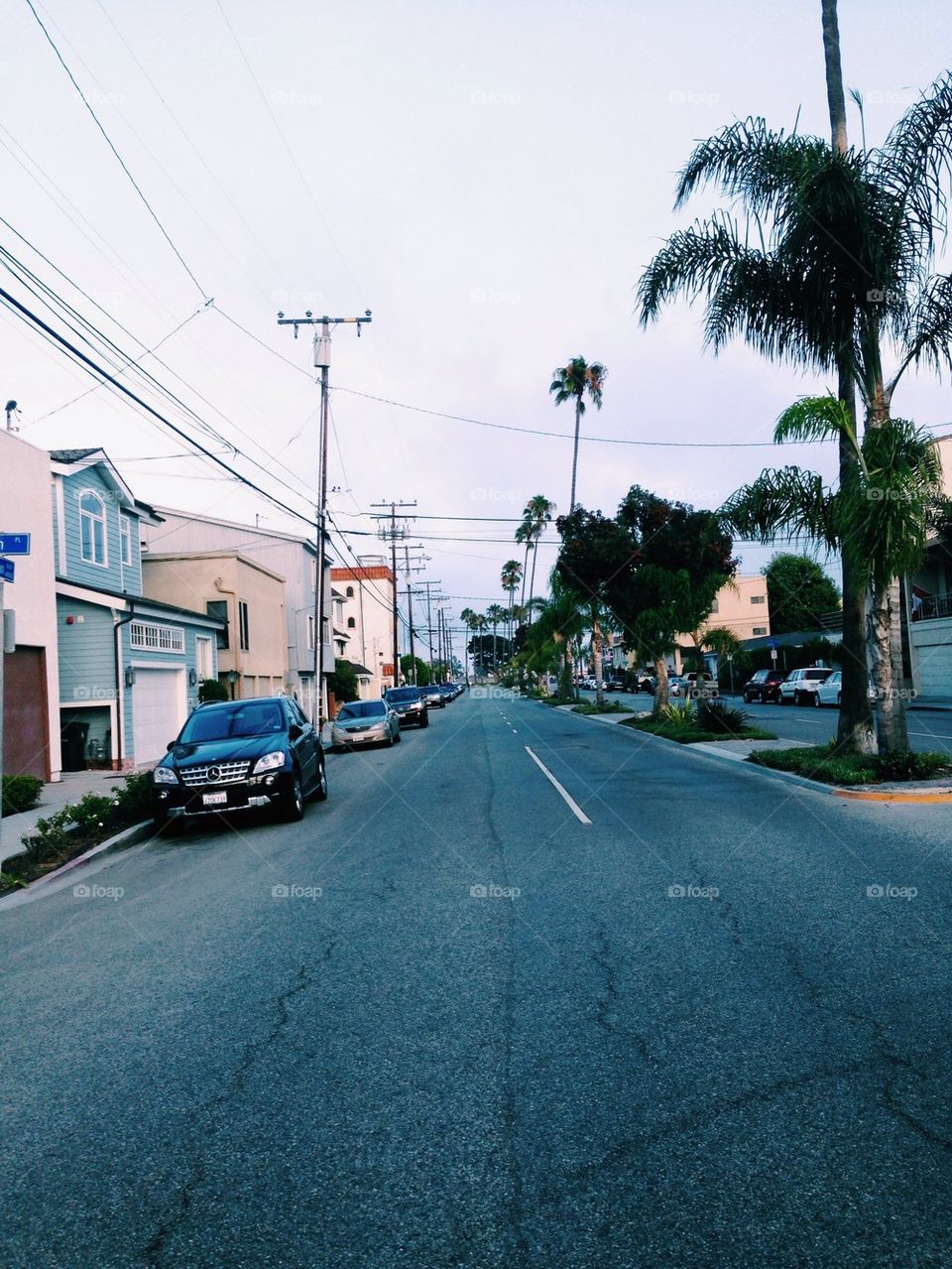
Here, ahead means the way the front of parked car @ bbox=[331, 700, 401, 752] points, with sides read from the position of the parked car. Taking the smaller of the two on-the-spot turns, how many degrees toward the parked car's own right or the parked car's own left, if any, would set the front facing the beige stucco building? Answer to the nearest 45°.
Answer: approximately 135° to the parked car's own right

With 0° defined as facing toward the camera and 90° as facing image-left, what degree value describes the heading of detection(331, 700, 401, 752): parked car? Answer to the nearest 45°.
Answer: approximately 0°

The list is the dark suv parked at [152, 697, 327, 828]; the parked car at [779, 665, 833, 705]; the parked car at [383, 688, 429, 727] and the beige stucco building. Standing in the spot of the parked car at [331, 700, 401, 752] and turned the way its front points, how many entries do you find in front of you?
1

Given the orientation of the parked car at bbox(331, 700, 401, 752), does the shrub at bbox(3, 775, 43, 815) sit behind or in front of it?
in front

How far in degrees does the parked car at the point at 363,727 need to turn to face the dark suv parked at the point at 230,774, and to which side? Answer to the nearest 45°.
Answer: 0° — it already faces it

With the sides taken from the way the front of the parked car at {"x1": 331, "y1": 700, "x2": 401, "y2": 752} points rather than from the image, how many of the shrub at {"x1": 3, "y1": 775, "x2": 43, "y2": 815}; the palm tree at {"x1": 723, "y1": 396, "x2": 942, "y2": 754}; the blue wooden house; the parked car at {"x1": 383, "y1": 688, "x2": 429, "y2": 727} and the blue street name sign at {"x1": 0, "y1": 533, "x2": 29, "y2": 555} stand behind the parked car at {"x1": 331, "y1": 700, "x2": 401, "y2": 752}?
1

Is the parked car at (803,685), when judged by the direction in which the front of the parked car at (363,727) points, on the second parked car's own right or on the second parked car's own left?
on the second parked car's own left

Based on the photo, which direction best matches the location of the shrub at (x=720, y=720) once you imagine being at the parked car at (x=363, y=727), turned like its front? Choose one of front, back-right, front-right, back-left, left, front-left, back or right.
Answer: front-left

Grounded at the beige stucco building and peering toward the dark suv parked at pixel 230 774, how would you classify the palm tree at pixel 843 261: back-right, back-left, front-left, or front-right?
front-left

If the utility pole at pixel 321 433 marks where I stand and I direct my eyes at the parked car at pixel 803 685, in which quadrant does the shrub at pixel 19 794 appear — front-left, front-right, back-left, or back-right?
back-right

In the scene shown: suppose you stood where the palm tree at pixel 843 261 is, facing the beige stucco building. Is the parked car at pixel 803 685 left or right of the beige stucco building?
right

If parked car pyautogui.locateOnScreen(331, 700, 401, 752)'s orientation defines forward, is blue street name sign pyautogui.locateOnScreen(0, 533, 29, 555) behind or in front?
in front

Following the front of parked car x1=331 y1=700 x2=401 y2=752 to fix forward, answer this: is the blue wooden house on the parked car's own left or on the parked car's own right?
on the parked car's own right

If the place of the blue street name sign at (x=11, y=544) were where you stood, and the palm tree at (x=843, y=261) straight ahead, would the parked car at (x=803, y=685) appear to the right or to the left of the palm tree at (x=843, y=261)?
left

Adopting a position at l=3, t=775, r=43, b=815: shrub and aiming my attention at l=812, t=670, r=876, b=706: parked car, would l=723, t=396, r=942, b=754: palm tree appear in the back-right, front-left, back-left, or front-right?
front-right

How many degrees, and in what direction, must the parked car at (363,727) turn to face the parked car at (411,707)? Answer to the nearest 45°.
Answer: approximately 180°
